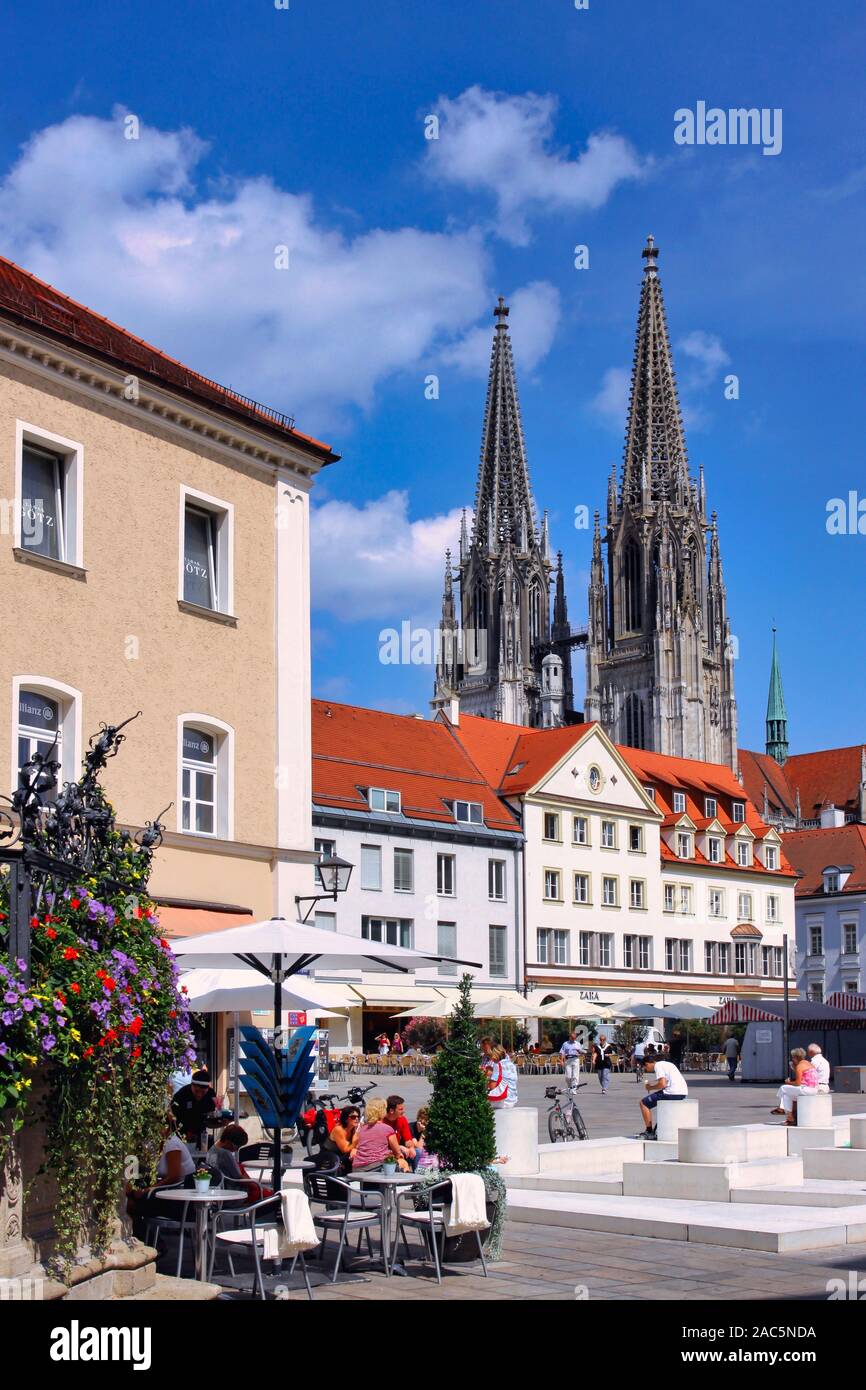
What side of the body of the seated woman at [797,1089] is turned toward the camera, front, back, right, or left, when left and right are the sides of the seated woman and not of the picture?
left

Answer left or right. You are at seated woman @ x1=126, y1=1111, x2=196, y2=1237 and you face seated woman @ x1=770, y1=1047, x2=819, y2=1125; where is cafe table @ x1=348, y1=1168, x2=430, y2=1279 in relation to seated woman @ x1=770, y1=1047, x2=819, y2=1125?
right

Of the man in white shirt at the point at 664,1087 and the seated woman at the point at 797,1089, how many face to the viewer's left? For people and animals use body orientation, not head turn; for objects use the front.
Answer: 2

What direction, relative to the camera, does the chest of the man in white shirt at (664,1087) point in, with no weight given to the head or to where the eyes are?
to the viewer's left

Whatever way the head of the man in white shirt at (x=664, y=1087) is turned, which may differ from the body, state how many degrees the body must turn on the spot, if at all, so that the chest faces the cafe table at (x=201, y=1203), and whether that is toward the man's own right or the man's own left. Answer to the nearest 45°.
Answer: approximately 90° to the man's own left

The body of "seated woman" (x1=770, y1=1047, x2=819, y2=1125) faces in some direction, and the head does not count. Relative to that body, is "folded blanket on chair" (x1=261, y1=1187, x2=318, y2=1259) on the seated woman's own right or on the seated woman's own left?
on the seated woman's own left
